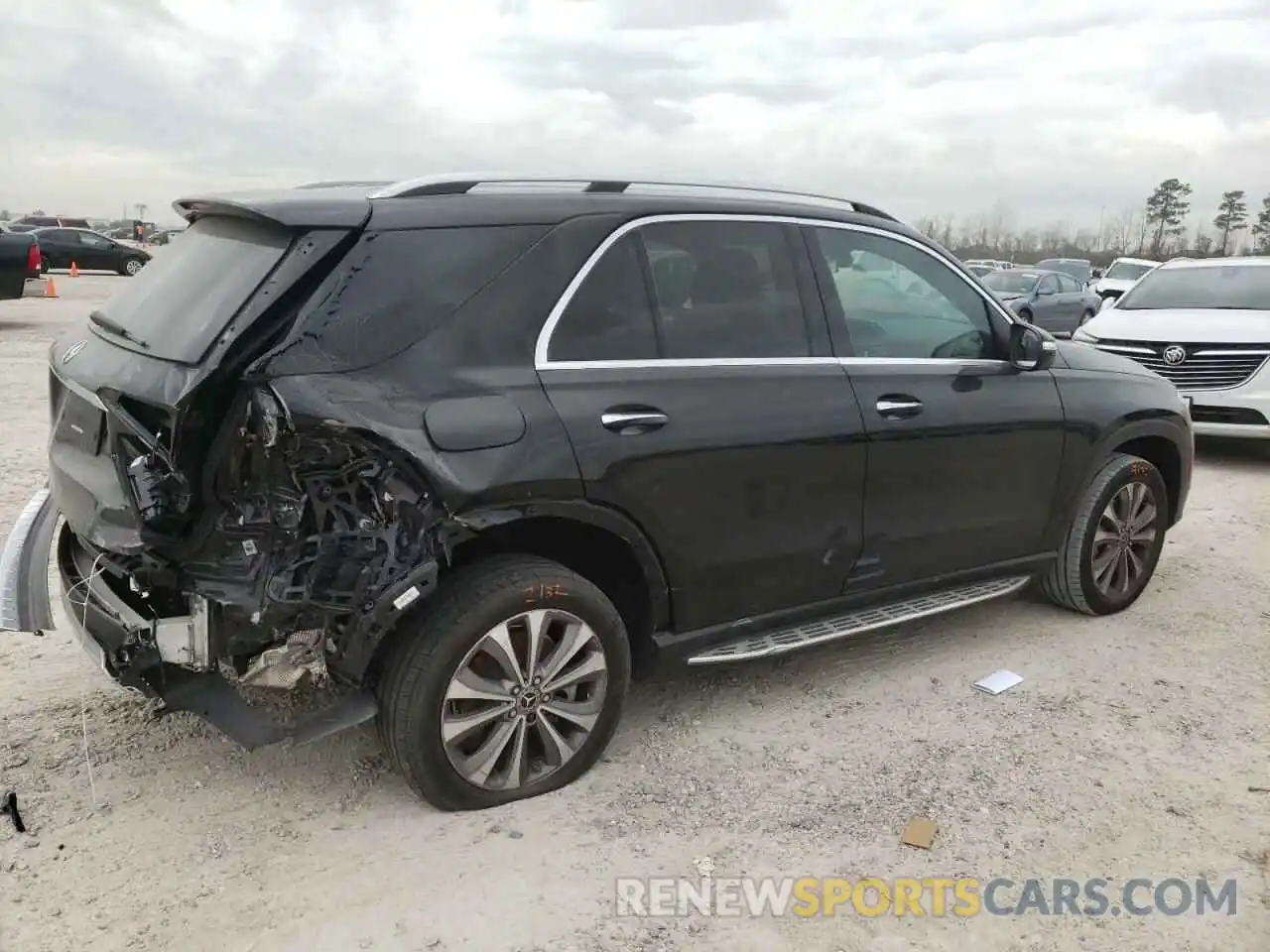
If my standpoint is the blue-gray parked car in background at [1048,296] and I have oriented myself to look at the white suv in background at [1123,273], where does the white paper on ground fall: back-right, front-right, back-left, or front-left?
back-right

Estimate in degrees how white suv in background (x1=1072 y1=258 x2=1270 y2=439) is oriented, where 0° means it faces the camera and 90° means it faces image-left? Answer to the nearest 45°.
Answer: approximately 45°

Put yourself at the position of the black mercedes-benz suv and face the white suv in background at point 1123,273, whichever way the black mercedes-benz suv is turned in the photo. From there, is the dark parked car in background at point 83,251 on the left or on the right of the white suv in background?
left

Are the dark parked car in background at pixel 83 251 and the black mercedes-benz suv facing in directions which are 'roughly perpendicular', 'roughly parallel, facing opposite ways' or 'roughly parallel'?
roughly parallel

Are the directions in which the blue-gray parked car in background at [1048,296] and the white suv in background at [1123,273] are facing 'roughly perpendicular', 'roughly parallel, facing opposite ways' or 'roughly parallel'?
roughly parallel

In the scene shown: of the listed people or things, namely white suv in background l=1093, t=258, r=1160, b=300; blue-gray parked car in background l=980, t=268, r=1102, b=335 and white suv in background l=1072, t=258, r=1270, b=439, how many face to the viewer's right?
0

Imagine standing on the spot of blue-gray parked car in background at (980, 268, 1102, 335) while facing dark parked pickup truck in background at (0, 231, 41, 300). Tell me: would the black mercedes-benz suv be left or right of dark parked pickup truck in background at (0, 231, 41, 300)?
left

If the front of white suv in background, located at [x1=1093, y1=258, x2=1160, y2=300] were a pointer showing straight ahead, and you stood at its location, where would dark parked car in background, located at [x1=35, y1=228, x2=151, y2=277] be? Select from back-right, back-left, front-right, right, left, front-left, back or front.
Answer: front-right

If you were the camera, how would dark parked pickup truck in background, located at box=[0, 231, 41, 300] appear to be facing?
facing away from the viewer and to the left of the viewer

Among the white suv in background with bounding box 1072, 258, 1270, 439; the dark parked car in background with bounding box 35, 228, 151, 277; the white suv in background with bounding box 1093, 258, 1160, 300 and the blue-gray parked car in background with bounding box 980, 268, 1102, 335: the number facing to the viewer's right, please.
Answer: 1

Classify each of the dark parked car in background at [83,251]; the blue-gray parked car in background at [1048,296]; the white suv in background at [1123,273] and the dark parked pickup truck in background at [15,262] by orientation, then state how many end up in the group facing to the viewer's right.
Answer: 1

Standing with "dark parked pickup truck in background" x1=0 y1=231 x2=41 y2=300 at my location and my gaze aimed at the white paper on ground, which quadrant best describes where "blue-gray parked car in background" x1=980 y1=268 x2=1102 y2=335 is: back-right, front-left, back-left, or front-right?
front-left

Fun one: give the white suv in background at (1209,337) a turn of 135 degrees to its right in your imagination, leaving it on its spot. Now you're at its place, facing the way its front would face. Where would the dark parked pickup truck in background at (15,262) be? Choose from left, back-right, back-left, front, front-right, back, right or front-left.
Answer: left

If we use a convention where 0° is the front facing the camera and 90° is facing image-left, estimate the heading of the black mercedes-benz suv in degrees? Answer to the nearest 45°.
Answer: approximately 225°

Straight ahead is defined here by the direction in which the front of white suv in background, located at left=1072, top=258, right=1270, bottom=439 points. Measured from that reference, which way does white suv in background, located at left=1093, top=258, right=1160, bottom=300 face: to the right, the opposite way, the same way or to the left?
the same way

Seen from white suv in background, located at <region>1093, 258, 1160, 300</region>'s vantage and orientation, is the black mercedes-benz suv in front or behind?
in front
